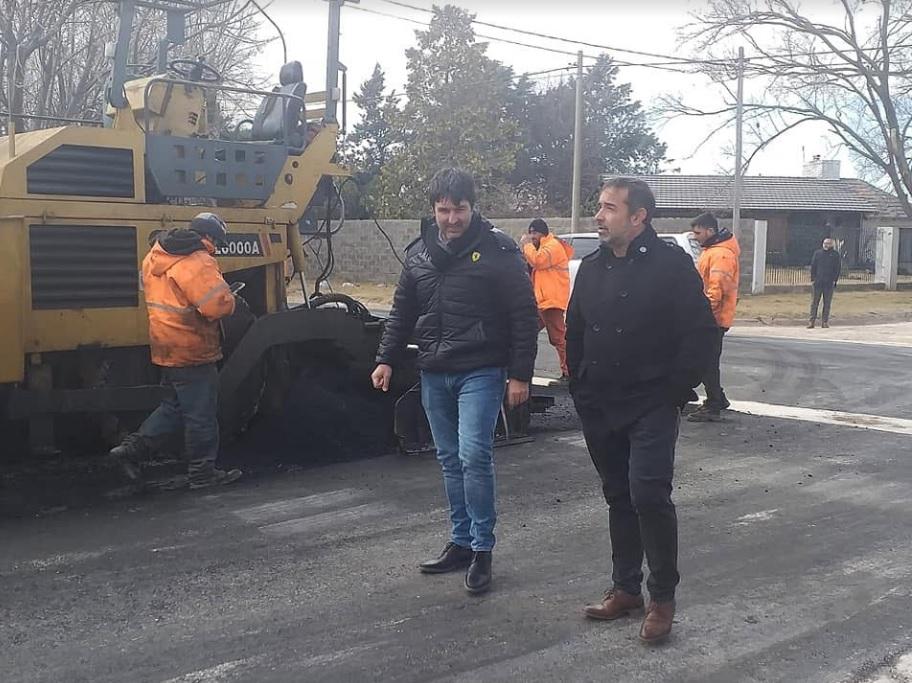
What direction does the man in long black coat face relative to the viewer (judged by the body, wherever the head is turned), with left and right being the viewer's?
facing the viewer and to the left of the viewer

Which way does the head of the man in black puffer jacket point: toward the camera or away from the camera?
toward the camera

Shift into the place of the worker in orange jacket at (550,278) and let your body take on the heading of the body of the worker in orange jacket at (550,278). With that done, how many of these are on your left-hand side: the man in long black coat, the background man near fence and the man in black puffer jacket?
2

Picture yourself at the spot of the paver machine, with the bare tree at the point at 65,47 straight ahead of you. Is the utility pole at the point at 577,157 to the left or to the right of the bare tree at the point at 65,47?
right

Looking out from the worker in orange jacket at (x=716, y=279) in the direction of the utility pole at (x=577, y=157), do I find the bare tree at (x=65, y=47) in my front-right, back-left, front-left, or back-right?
front-left

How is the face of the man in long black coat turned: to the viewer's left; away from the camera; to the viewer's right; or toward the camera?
to the viewer's left

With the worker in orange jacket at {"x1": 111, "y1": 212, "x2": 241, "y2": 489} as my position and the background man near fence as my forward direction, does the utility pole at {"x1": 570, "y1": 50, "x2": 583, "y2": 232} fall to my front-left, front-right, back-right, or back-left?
front-left

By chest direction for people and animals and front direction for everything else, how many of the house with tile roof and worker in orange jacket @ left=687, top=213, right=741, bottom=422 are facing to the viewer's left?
1

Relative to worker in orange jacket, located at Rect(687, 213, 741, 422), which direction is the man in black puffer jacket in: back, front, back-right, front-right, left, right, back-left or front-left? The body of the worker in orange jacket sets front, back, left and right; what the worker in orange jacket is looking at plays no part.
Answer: left

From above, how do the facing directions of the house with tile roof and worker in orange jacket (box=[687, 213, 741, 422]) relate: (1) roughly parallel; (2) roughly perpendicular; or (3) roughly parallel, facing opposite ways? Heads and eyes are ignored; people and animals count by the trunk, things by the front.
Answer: roughly perpendicular

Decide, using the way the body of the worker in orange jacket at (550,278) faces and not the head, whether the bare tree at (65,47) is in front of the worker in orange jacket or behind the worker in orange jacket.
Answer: in front

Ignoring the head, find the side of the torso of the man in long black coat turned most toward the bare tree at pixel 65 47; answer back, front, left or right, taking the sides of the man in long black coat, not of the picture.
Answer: right

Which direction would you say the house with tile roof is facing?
toward the camera
